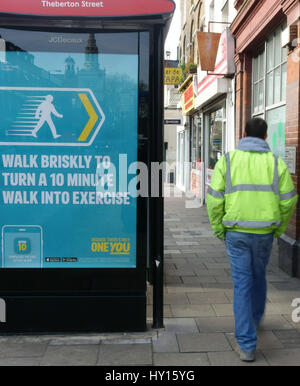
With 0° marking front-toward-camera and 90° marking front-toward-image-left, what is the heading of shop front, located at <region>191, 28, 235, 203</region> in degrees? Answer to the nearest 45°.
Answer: approximately 90°

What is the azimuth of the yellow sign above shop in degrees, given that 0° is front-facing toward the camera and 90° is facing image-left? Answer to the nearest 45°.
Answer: approximately 0°

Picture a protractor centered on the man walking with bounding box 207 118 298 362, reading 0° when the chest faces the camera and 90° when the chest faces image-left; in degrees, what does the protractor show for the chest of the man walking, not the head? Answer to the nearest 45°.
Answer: approximately 180°

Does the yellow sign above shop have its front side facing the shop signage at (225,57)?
yes

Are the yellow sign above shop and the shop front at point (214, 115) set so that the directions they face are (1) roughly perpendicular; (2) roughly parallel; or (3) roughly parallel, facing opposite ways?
roughly perpendicular

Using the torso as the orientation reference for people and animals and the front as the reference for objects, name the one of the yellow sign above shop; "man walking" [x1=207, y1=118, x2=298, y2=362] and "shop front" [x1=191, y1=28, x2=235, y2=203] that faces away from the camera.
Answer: the man walking

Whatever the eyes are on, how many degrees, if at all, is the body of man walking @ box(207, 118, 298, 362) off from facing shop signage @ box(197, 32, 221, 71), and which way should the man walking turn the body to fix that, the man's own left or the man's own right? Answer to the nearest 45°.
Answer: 0° — they already face it

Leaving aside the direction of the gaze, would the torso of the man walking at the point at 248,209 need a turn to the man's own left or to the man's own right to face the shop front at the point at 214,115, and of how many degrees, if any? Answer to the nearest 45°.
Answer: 0° — they already face it

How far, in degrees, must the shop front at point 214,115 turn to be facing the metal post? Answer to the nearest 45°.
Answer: approximately 90° to its left
